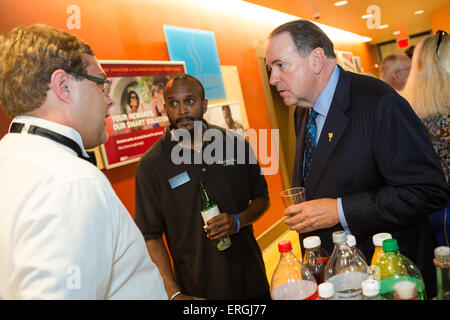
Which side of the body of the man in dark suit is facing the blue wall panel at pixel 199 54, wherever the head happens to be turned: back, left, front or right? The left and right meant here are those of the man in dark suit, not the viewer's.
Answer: right

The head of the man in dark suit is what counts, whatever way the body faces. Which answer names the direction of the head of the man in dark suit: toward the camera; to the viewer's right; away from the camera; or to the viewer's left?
to the viewer's left

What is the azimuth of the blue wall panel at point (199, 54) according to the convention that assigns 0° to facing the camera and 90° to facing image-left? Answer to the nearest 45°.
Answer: approximately 315°

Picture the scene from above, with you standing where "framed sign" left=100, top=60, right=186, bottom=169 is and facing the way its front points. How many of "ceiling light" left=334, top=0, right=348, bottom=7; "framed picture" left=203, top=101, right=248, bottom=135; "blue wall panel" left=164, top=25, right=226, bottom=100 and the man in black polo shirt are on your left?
3

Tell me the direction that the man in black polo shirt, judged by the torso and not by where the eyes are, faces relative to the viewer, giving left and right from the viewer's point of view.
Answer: facing the viewer

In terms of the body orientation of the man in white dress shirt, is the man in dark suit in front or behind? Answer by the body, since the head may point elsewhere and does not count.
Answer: in front

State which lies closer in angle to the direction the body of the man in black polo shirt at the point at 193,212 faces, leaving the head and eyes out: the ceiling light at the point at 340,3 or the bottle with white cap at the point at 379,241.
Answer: the bottle with white cap

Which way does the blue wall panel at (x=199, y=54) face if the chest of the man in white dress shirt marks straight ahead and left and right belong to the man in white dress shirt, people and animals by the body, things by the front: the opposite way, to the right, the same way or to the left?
to the right

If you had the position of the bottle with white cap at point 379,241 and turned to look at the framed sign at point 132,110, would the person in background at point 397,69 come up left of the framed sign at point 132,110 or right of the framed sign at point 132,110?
right

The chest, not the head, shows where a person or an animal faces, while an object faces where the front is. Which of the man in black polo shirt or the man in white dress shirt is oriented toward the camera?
the man in black polo shirt

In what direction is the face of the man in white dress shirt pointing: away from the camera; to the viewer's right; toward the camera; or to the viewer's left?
to the viewer's right
